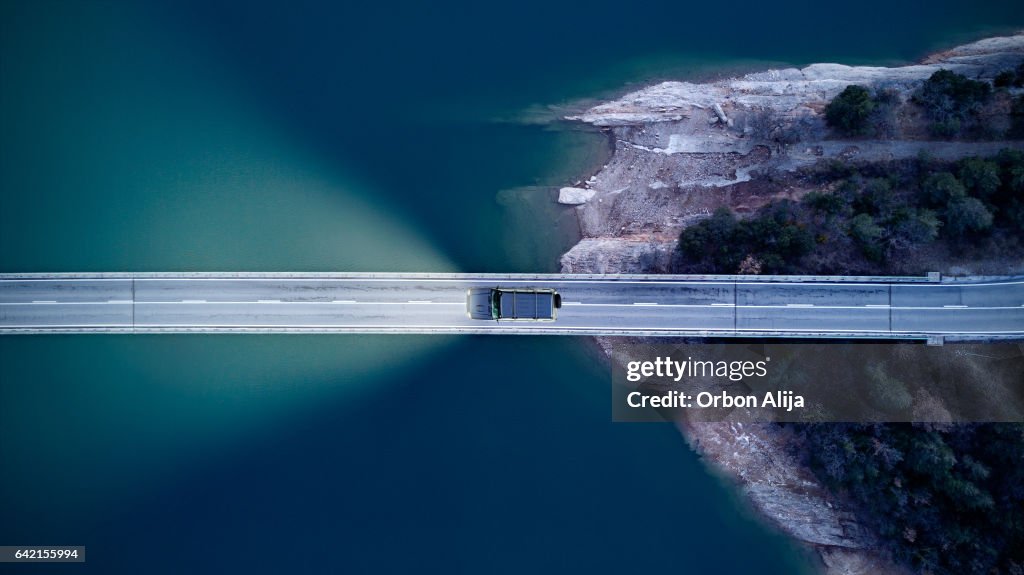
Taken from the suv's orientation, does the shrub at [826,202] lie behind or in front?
behind

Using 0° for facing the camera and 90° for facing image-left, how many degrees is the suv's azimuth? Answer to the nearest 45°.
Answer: approximately 90°

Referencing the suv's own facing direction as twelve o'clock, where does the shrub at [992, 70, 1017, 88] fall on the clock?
The shrub is roughly at 6 o'clock from the suv.

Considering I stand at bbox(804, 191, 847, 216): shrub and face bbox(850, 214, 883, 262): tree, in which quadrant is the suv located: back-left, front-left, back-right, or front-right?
back-right

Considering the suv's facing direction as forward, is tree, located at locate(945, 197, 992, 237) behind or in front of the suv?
behind

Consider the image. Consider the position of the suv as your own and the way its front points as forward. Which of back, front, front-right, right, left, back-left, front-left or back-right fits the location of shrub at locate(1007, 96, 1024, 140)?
back

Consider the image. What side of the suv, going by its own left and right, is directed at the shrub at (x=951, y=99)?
back

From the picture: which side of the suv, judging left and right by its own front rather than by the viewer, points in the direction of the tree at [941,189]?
back

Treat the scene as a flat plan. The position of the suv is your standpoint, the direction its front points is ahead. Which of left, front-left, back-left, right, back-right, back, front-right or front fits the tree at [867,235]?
back

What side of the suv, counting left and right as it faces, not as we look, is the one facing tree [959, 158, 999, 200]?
back

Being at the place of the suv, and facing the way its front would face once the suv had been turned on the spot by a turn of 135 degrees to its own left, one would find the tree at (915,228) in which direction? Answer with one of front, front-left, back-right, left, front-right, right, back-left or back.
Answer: front-left

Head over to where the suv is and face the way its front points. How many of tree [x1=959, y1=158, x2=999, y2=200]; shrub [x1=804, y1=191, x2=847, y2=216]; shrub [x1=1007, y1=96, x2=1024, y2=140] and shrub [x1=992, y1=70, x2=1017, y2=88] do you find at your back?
4

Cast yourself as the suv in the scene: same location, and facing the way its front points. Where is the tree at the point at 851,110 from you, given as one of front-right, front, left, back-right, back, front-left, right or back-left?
back

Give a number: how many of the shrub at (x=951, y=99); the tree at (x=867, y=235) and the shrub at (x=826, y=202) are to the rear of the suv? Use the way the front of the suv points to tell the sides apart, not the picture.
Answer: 3
